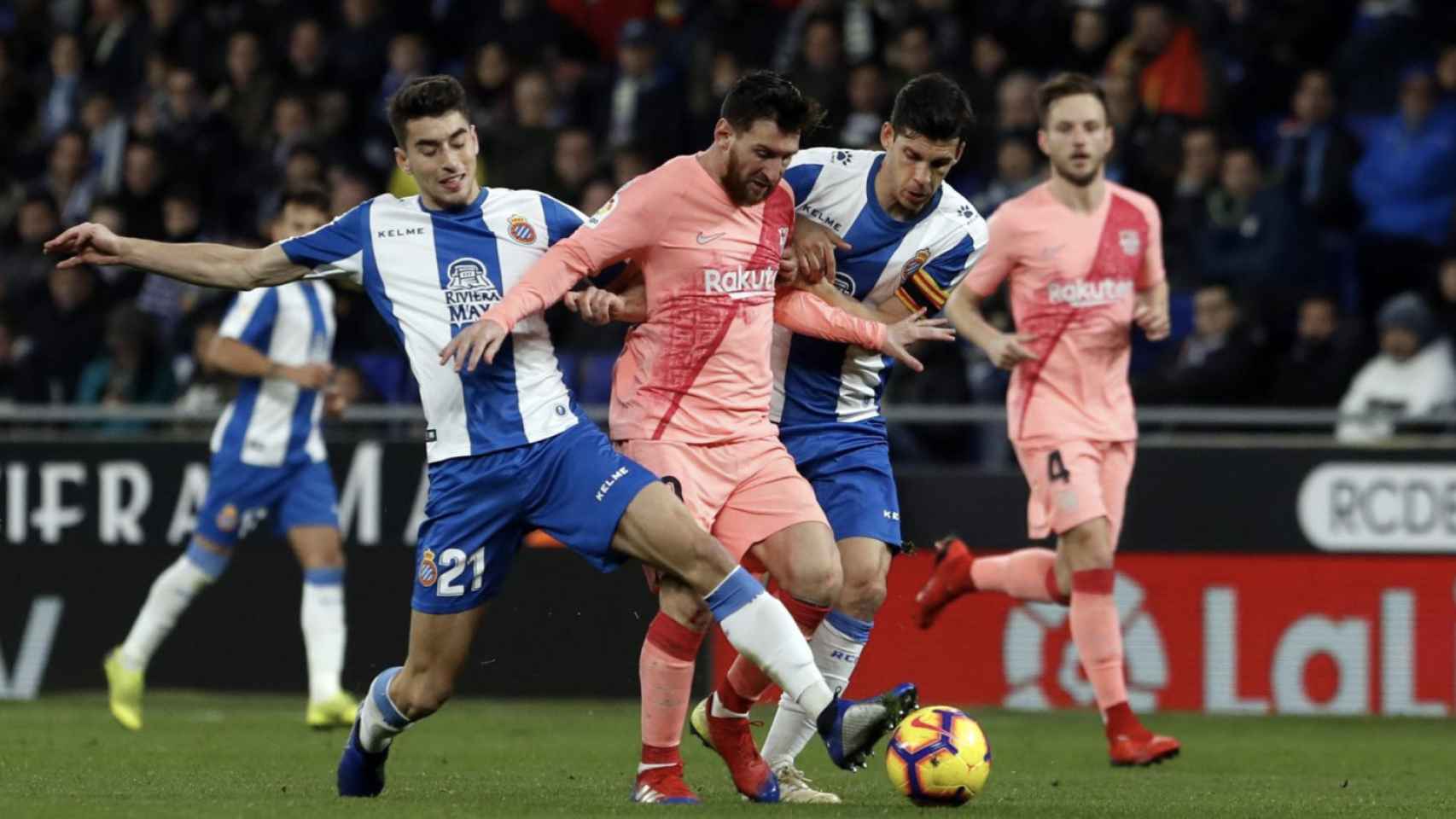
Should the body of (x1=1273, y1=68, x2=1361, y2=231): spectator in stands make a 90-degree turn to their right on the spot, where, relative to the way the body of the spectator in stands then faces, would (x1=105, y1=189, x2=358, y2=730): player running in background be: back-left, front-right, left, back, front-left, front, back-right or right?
front-left

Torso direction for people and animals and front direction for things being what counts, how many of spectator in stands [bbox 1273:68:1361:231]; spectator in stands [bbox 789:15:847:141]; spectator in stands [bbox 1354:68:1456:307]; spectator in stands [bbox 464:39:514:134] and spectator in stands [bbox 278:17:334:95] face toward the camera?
5

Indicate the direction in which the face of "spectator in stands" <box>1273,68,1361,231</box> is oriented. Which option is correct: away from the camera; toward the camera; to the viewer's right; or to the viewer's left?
toward the camera

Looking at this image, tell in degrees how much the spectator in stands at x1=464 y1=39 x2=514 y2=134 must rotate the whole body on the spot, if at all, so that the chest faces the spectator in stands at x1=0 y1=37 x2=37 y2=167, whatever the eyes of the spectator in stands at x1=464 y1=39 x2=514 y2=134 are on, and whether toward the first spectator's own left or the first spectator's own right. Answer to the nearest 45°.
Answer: approximately 135° to the first spectator's own right

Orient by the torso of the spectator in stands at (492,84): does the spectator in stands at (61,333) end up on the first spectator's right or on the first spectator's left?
on the first spectator's right

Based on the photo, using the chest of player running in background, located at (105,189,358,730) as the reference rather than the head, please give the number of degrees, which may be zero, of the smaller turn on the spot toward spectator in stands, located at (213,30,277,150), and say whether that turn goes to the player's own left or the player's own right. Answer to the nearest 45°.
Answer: approximately 135° to the player's own left

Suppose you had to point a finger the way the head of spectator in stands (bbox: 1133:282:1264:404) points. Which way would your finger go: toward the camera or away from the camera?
toward the camera

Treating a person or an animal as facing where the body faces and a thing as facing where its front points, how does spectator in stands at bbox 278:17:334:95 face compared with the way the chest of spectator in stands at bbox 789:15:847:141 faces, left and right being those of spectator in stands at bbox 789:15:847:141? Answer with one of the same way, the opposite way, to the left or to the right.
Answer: the same way

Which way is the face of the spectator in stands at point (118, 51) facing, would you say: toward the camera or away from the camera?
toward the camera

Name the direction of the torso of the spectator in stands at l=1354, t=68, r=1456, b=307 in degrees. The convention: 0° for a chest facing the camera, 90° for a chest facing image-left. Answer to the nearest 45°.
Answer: approximately 0°

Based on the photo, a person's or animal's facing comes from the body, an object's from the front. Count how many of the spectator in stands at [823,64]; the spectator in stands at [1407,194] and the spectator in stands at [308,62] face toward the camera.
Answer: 3

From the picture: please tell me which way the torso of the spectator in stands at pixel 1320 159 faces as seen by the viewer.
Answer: toward the camera

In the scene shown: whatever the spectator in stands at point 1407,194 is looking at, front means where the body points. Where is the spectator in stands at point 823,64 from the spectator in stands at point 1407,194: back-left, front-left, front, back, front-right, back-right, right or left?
right

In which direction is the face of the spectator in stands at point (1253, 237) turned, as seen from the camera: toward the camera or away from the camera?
toward the camera

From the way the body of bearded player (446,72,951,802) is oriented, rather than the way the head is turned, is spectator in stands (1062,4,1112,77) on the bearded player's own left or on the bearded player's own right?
on the bearded player's own left

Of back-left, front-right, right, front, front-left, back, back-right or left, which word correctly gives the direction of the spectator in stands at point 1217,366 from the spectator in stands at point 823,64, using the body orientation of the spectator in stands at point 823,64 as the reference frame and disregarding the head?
front-left

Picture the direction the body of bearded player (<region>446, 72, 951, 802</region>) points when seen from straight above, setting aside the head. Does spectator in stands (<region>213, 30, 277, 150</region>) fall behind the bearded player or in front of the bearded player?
behind

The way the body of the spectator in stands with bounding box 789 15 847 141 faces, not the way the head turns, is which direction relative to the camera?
toward the camera

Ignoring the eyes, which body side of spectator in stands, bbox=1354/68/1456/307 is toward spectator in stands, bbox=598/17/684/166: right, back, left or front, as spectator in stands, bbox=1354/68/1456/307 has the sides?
right
